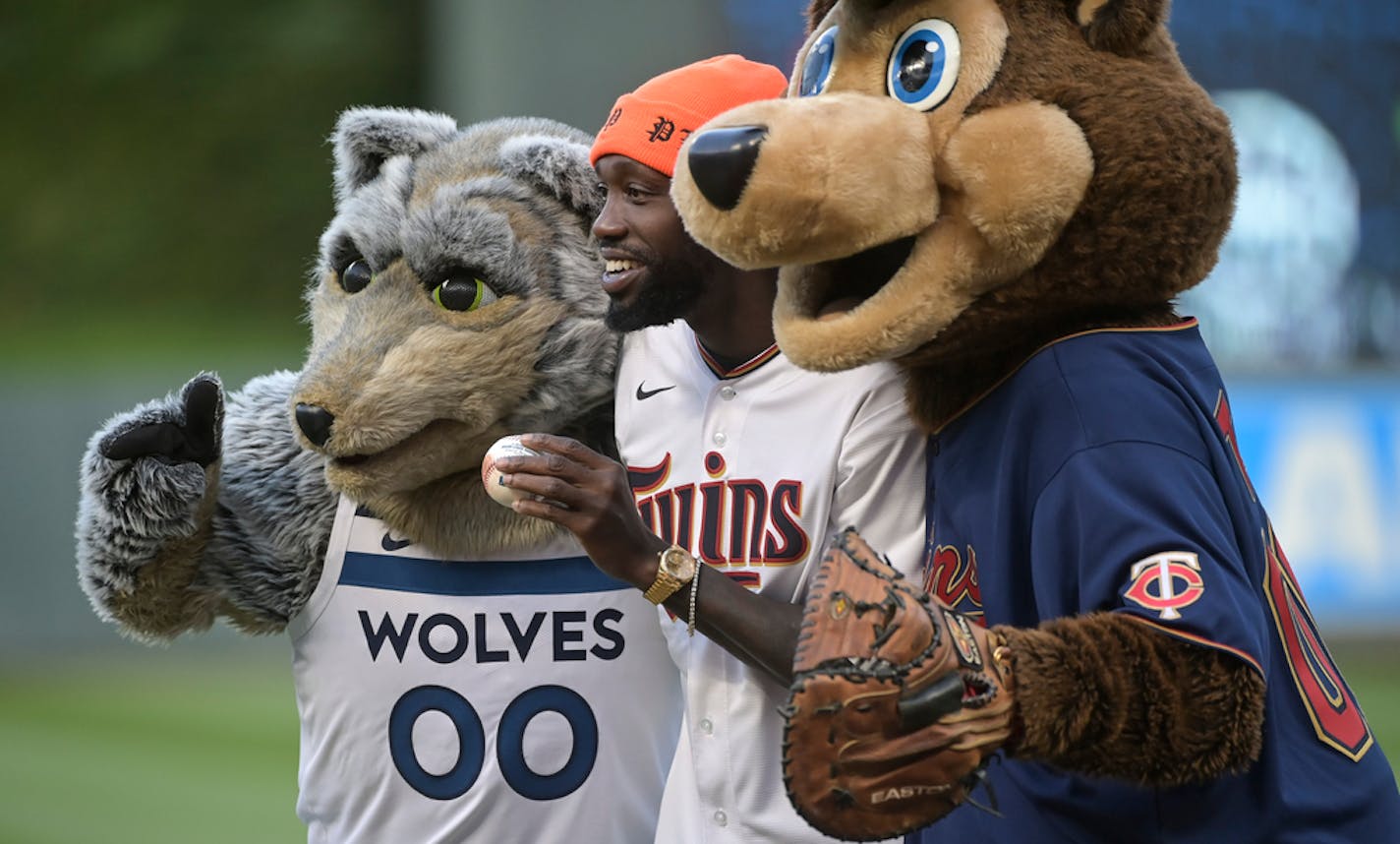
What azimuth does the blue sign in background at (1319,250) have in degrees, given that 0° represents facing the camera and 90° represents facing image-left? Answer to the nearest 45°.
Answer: approximately 0°

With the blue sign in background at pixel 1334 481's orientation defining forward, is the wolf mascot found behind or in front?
in front

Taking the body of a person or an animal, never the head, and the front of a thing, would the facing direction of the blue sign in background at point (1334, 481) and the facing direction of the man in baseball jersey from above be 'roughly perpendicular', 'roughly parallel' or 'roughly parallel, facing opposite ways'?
roughly parallel

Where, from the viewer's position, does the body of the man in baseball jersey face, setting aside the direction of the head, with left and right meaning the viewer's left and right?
facing the viewer and to the left of the viewer

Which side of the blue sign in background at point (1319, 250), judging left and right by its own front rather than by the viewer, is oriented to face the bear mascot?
front

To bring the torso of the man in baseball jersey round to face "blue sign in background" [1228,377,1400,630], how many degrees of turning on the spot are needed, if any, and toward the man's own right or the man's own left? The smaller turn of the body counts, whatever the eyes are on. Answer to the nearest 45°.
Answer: approximately 180°

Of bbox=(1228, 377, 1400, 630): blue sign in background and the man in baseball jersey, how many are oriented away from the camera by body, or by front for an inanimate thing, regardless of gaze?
0

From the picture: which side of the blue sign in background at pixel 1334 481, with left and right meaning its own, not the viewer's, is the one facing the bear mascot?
front

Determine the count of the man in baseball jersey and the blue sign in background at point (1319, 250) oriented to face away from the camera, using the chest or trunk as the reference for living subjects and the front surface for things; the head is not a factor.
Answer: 0

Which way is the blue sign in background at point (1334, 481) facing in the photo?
toward the camera

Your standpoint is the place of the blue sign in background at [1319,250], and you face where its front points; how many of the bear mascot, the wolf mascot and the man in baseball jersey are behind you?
0
